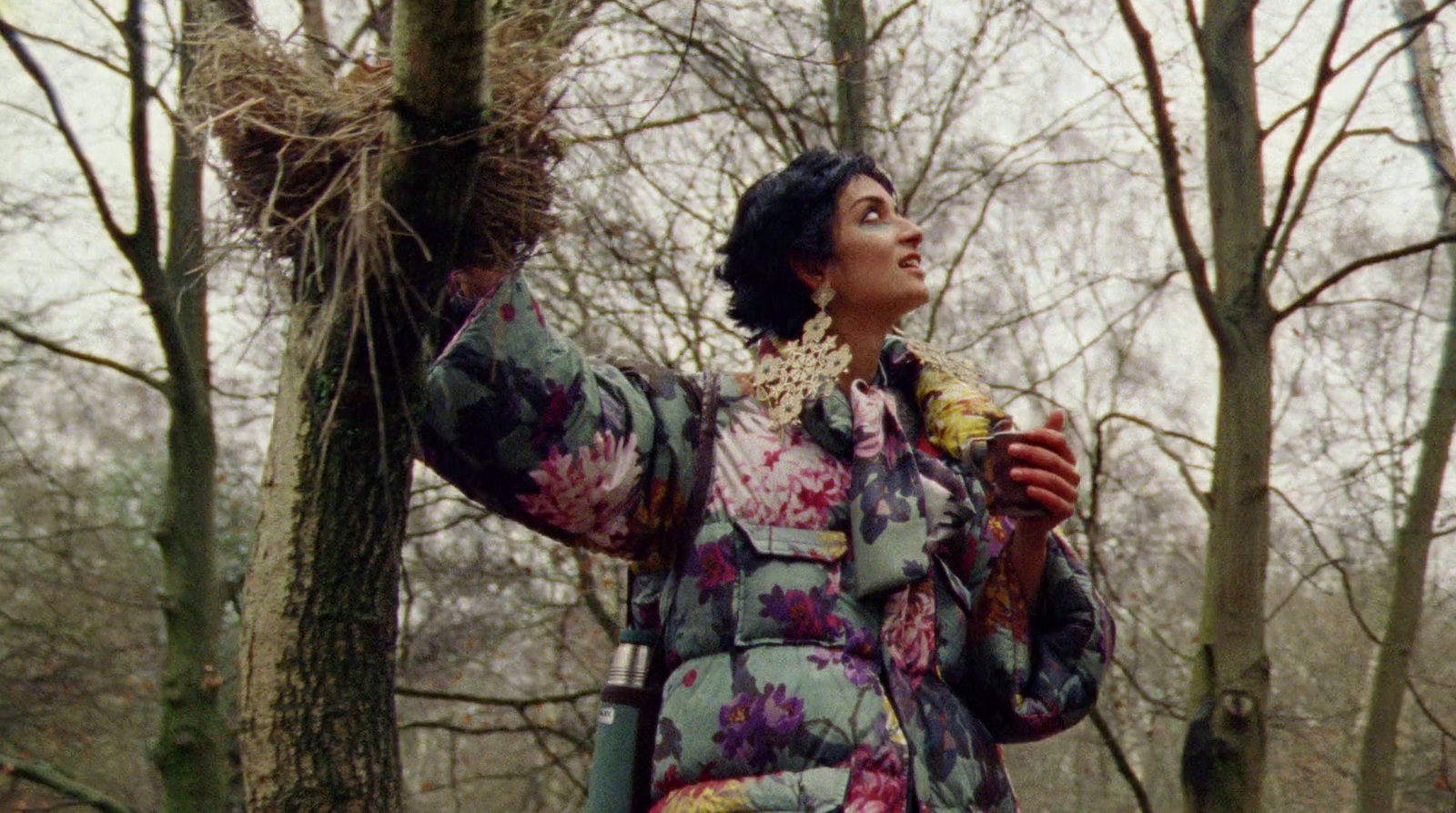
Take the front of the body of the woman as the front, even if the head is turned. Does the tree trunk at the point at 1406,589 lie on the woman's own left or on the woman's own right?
on the woman's own left

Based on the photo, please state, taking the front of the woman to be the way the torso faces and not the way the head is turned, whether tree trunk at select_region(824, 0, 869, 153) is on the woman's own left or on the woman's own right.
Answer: on the woman's own left

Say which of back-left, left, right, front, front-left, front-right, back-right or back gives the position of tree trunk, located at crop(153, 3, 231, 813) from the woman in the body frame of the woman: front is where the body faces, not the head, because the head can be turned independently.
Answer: back

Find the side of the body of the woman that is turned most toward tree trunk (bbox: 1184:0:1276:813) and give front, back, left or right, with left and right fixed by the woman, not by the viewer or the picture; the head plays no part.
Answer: left

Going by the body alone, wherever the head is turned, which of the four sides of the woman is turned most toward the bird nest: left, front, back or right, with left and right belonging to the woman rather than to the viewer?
right

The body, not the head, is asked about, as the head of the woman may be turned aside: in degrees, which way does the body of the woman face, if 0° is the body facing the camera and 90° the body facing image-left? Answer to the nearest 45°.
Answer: approximately 315°
